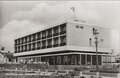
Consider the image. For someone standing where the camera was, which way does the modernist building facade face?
facing the viewer and to the left of the viewer
